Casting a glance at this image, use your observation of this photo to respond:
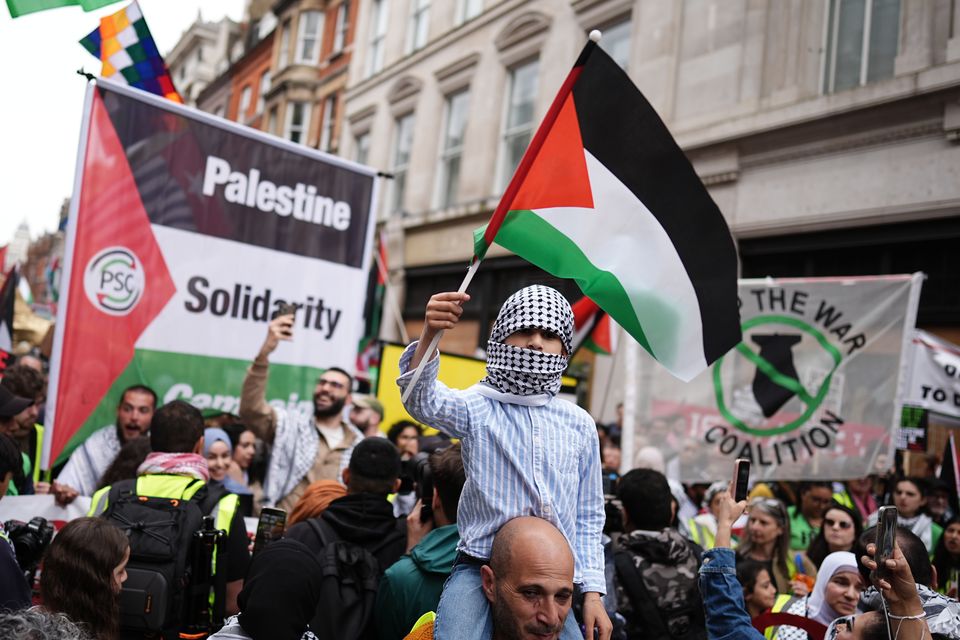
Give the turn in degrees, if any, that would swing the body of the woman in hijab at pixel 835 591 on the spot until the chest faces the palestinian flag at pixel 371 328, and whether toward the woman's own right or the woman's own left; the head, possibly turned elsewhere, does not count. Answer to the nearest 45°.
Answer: approximately 180°

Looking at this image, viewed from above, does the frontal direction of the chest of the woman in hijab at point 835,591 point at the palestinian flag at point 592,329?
no

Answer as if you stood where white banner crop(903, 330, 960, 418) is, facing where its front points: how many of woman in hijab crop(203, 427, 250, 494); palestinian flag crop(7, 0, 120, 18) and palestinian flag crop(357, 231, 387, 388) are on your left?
0

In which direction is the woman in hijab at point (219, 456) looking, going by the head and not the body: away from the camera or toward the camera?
toward the camera

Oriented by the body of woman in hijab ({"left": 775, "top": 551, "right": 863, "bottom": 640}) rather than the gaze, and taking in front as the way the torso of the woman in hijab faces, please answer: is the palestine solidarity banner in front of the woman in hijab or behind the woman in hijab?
behind

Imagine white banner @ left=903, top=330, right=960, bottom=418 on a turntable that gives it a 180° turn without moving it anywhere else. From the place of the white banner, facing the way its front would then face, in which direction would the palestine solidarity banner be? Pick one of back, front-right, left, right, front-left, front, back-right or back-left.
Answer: back-left

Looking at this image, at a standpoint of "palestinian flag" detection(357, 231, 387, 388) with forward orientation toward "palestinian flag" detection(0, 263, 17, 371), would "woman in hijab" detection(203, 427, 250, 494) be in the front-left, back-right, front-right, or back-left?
front-left

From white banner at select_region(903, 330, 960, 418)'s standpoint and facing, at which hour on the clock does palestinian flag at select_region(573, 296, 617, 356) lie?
The palestinian flag is roughly at 2 o'clock from the white banner.

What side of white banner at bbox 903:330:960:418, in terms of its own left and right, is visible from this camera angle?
front

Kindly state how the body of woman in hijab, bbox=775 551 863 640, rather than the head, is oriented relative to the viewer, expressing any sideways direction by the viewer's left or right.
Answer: facing the viewer and to the right of the viewer

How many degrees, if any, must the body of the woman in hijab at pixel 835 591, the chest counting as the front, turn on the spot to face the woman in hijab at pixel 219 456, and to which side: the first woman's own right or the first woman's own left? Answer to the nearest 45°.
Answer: approximately 135° to the first woman's own right

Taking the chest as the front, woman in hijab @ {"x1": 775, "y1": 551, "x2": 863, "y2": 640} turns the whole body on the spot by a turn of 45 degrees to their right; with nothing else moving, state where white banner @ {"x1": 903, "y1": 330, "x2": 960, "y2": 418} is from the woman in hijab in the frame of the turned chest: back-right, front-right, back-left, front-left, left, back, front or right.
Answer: back
